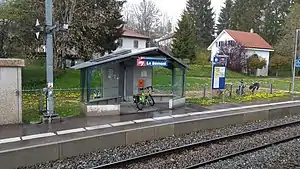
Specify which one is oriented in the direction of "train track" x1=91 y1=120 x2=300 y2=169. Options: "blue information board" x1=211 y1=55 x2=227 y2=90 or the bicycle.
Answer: the blue information board

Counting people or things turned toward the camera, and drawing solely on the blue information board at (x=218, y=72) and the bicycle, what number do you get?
1

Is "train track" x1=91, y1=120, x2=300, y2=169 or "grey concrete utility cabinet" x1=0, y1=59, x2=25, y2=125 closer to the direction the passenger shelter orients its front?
the train track

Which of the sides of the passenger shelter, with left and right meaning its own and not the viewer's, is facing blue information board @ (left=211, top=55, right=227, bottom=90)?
left

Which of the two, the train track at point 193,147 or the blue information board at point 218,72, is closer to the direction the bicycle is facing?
the blue information board

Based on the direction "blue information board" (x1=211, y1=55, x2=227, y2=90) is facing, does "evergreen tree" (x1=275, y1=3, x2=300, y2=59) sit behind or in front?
behind

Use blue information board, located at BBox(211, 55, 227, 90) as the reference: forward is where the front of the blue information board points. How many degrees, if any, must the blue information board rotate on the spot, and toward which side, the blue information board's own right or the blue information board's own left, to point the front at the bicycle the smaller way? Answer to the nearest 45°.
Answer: approximately 45° to the blue information board's own right

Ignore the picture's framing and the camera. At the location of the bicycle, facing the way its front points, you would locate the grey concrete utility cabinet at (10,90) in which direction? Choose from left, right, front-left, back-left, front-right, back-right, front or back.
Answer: back

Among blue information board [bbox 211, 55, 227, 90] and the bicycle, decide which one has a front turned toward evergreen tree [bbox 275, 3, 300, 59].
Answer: the bicycle

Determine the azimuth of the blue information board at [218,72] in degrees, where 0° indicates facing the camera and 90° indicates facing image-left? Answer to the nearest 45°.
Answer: approximately 0°

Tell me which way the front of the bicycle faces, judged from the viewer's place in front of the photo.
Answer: facing away from the viewer and to the right of the viewer

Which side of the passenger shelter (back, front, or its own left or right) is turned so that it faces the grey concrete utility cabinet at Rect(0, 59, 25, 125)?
right
